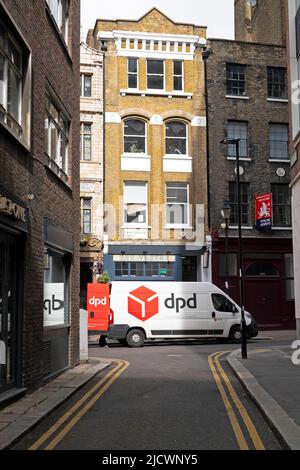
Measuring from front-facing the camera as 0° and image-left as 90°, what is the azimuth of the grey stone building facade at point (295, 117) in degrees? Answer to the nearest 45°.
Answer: approximately 90°

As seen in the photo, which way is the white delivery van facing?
to the viewer's right

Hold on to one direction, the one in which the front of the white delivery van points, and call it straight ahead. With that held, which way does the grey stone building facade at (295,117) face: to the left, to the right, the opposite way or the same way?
the opposite way

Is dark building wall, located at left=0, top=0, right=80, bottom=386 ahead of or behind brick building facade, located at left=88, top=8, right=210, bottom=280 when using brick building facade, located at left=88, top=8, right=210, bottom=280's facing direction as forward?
ahead

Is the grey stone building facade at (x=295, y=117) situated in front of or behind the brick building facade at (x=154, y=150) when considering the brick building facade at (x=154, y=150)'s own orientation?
in front

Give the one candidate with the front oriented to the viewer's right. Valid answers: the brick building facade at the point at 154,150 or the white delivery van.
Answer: the white delivery van

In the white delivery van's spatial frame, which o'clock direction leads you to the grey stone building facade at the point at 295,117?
The grey stone building facade is roughly at 2 o'clock from the white delivery van.

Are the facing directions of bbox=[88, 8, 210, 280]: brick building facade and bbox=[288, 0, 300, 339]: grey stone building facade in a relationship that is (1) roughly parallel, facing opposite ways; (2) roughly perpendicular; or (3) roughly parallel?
roughly perpendicular

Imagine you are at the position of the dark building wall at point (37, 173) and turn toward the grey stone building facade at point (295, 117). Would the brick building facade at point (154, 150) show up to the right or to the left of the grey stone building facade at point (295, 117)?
left

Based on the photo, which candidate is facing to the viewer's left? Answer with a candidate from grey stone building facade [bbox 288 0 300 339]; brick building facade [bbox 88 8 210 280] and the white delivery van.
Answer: grey stone building facade [bbox 288 0 300 339]

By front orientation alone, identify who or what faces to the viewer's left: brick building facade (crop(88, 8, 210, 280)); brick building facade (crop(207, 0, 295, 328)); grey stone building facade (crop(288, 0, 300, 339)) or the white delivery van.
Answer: grey stone building facade (crop(288, 0, 300, 339))
